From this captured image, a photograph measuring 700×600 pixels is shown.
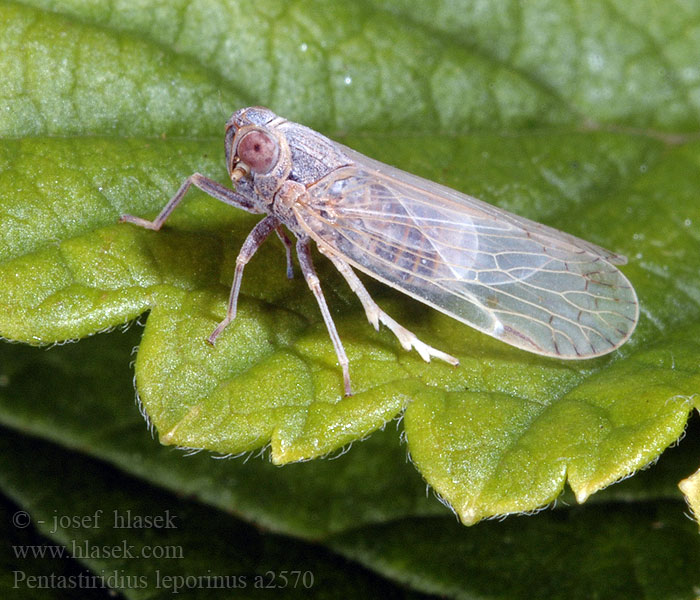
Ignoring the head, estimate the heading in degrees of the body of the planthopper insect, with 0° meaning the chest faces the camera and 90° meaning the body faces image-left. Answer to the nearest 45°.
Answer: approximately 90°
